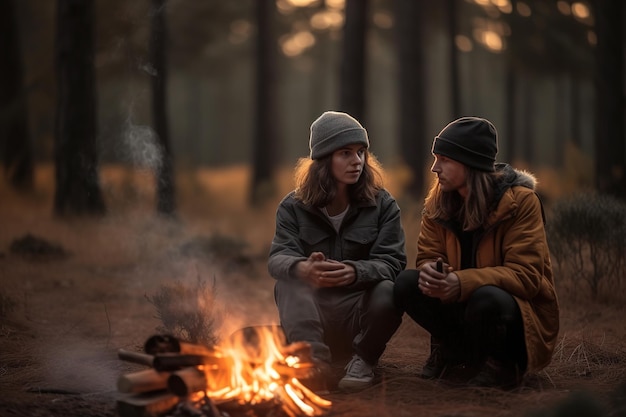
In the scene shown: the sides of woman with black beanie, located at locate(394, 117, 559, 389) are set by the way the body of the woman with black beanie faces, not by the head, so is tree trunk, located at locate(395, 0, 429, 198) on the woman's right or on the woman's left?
on the woman's right

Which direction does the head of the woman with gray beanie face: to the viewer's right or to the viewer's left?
to the viewer's right

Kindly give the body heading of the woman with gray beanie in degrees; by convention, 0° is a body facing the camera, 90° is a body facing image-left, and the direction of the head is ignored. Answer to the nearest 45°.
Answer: approximately 0°

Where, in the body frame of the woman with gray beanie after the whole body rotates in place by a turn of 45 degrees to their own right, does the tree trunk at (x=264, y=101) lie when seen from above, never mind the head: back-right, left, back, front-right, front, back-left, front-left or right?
back-right

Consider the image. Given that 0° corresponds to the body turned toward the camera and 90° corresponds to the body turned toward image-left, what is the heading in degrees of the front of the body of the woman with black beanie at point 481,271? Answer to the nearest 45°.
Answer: approximately 45°

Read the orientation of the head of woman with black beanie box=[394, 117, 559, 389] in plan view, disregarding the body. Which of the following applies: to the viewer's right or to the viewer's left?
to the viewer's left

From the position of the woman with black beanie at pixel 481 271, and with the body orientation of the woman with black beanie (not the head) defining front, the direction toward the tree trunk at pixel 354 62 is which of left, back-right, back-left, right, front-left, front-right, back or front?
back-right

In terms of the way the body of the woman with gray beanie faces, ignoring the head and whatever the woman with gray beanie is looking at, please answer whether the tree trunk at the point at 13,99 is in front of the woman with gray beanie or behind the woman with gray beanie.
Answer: behind

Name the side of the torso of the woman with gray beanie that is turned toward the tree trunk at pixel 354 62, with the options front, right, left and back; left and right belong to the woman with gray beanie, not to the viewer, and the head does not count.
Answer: back

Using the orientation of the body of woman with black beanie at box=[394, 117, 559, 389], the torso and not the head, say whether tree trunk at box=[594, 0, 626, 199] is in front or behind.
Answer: behind

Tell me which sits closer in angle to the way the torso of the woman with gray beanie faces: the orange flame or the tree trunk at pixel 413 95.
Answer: the orange flame

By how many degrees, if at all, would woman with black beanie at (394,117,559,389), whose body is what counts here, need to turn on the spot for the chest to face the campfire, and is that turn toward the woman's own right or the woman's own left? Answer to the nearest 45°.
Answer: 0° — they already face it

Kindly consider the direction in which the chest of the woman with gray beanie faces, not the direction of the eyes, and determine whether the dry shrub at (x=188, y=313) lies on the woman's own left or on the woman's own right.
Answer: on the woman's own right
